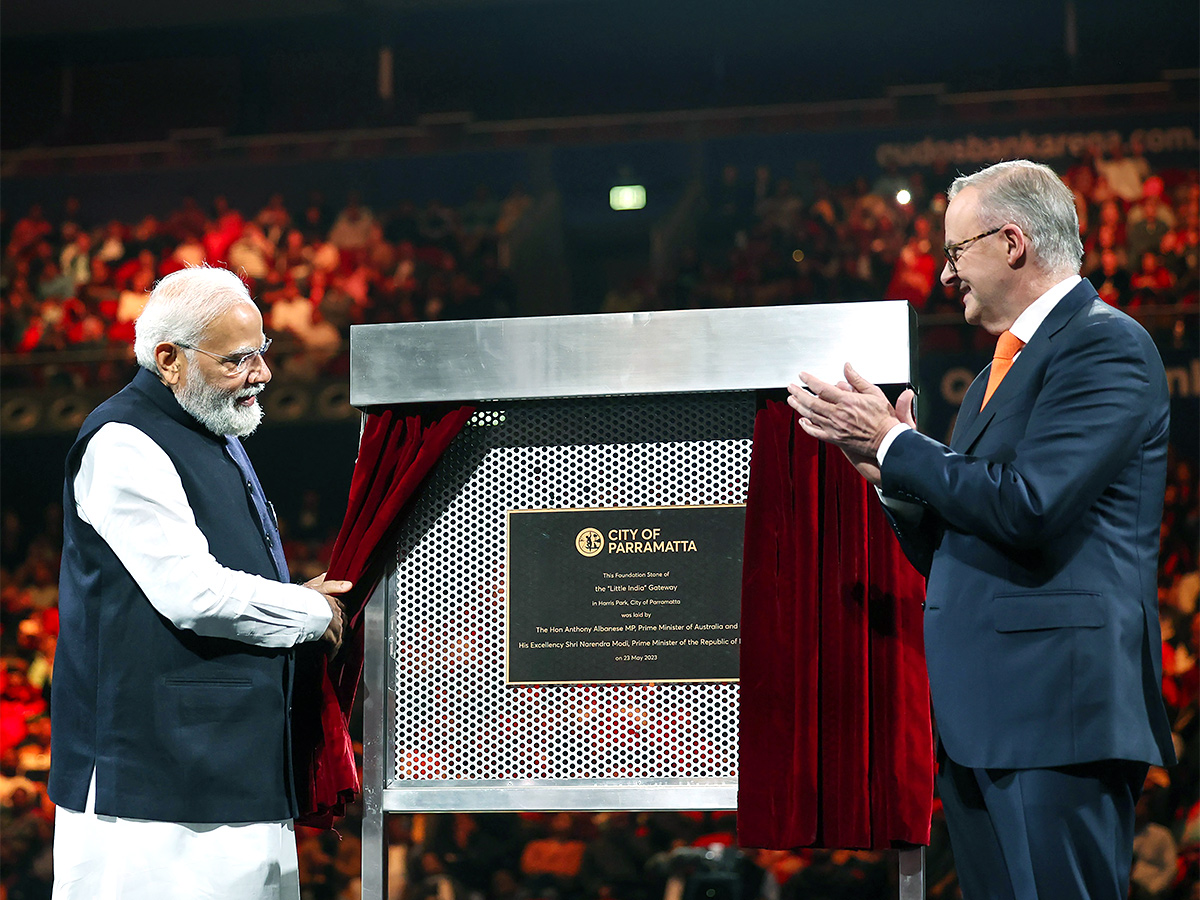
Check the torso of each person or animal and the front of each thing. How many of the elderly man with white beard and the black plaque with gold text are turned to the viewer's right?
1

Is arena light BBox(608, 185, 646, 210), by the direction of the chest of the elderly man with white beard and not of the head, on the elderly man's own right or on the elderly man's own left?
on the elderly man's own left

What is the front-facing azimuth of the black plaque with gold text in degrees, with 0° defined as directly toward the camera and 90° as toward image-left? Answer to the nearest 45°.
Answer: approximately 0°

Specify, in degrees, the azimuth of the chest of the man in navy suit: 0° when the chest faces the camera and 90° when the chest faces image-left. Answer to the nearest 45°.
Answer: approximately 90°

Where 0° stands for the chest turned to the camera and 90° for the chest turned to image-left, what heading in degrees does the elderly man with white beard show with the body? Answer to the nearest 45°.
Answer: approximately 270°

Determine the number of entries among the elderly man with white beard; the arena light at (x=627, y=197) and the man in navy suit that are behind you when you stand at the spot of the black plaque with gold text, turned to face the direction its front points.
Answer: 1

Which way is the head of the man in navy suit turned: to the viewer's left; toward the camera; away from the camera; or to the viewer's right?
to the viewer's left

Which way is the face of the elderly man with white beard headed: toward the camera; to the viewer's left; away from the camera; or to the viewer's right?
to the viewer's right

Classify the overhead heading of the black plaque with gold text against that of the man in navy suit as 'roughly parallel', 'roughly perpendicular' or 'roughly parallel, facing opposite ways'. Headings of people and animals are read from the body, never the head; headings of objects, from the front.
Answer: roughly perpendicular

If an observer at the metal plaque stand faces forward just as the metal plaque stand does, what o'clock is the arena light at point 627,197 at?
The arena light is roughly at 6 o'clock from the metal plaque stand.

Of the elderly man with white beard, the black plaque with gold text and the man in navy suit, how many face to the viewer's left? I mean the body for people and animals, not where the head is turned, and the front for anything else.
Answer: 1

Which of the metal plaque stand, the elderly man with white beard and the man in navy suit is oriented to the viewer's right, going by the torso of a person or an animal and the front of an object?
the elderly man with white beard

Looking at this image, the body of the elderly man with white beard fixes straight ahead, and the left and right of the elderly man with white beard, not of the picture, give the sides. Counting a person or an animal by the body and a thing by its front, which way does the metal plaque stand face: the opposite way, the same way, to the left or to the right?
to the right

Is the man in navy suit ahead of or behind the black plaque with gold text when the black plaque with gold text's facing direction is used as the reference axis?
ahead
